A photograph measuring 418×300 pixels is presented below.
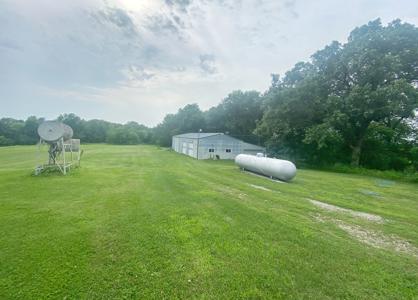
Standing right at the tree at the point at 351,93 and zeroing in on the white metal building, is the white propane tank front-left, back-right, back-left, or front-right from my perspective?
front-left

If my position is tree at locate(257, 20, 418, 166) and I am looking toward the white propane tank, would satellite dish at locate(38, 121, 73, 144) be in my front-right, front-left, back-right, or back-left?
front-right

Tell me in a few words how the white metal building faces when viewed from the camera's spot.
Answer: facing the viewer and to the left of the viewer

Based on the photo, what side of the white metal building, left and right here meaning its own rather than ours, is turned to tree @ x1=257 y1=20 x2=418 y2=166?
left

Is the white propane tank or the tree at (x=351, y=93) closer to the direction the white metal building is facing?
the white propane tank

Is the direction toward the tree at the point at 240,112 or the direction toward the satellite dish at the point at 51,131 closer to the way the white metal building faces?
the satellite dish

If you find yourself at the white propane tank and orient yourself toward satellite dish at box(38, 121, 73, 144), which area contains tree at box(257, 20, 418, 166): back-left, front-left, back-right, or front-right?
back-right

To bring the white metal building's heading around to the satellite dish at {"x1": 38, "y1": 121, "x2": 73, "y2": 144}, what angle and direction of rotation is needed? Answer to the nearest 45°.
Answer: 0° — it already faces it

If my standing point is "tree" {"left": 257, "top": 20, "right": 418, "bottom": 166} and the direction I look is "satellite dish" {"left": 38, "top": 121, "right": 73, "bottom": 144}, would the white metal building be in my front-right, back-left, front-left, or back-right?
front-right
